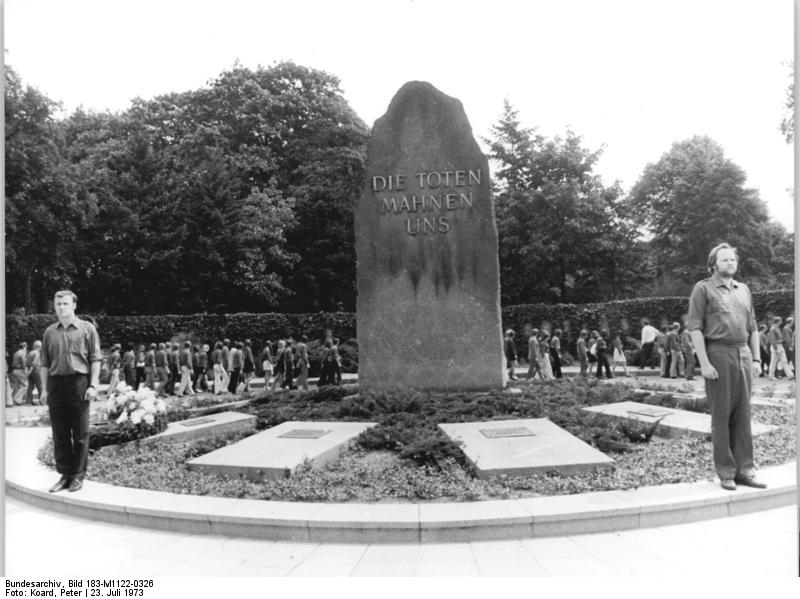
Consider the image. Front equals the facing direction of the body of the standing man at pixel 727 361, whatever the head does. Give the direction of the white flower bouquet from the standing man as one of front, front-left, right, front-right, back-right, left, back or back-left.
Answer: back-right

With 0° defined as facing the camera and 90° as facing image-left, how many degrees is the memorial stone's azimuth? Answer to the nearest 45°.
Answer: approximately 0°

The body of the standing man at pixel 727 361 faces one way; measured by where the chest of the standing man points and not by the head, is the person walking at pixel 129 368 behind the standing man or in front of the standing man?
behind

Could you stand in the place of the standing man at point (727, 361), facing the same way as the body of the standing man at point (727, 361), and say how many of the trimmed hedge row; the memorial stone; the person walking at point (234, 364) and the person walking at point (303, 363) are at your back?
4

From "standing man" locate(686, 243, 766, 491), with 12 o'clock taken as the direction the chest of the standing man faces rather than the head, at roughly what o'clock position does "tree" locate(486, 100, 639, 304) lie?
The tree is roughly at 7 o'clock from the standing man.

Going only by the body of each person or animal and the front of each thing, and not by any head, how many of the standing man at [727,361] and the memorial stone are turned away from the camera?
0

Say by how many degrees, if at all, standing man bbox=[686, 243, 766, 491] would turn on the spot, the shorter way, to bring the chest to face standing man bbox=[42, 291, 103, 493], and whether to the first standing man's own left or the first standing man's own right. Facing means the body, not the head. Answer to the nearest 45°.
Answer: approximately 135° to the first standing man's own right

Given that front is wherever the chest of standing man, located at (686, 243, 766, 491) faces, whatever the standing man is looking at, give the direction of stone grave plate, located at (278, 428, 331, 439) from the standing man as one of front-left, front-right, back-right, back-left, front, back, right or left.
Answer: back-right

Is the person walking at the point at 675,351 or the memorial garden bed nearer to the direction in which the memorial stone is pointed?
the memorial garden bed

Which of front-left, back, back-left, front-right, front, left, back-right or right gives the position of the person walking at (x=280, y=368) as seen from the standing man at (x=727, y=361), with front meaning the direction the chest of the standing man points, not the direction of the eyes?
back

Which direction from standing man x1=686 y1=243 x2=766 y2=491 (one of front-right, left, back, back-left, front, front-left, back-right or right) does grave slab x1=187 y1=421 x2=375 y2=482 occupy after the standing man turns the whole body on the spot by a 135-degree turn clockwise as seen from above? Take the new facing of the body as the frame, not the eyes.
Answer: front
